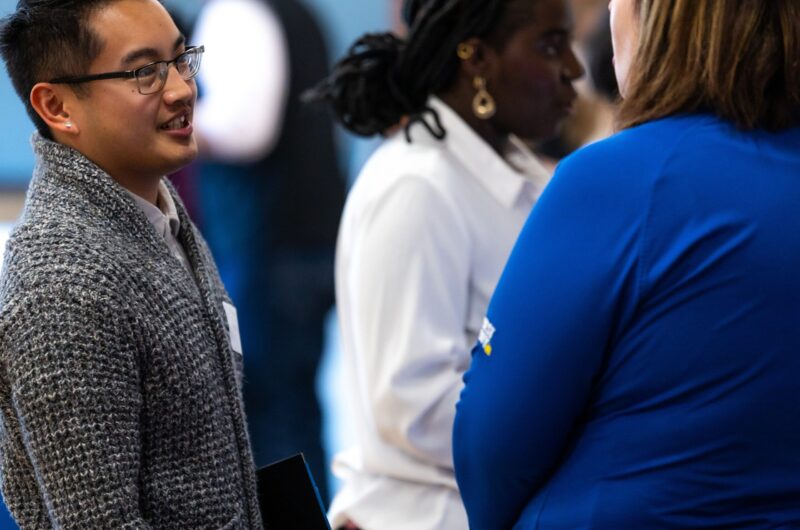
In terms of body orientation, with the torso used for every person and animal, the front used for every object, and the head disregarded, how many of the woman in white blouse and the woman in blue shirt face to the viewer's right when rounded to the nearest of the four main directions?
1

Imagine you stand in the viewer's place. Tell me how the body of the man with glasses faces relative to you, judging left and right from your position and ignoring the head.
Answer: facing the viewer and to the right of the viewer

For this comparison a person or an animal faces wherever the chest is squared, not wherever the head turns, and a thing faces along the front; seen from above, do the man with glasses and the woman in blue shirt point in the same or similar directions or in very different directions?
very different directions

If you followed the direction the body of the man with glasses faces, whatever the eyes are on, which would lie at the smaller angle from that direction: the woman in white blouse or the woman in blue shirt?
the woman in blue shirt

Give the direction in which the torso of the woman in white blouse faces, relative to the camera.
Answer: to the viewer's right

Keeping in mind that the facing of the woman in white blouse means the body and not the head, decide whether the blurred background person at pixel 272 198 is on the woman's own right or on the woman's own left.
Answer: on the woman's own left

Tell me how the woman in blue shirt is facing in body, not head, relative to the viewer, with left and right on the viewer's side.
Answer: facing away from the viewer and to the left of the viewer

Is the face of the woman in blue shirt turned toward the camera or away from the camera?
away from the camera

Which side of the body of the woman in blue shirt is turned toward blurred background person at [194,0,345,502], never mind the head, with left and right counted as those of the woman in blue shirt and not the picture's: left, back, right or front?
front

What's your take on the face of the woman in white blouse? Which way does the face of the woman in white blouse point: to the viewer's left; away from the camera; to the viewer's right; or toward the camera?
to the viewer's right

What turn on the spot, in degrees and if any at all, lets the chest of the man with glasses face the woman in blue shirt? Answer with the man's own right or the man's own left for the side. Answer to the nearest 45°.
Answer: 0° — they already face them
